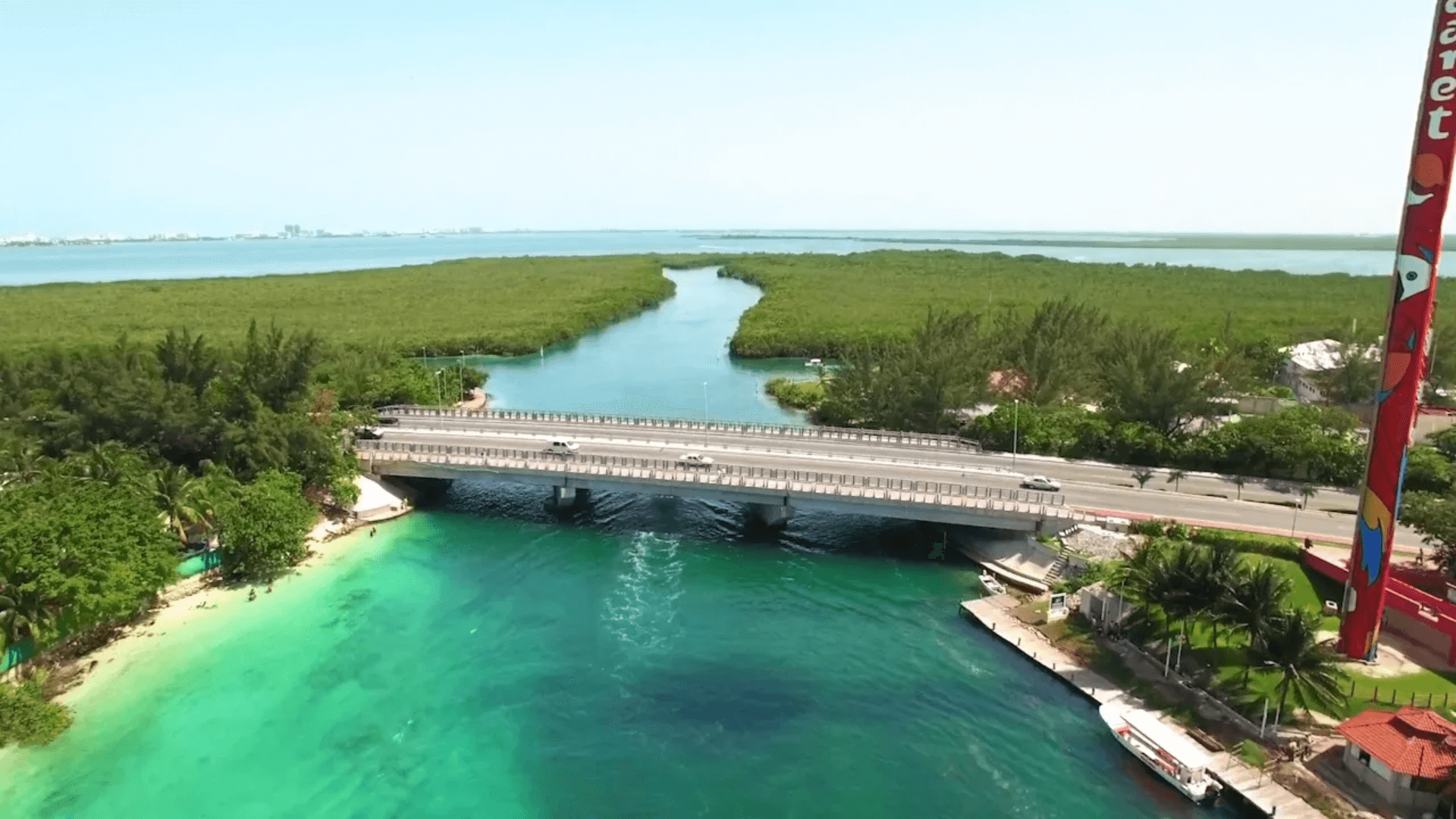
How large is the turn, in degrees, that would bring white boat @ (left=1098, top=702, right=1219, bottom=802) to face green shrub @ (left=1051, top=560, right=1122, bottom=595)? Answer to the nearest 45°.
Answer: approximately 45° to its right

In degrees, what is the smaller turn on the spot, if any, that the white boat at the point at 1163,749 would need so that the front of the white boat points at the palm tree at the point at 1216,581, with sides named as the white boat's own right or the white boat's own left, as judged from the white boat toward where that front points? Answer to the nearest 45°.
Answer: approximately 45° to the white boat's own right

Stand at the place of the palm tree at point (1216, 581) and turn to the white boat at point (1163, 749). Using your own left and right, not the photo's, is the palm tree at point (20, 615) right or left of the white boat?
right

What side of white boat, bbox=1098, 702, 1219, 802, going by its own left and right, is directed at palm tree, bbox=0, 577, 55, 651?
left

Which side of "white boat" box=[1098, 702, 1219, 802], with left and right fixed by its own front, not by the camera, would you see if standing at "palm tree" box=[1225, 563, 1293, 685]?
right

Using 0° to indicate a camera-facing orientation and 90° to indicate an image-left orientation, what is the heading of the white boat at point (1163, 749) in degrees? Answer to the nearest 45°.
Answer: approximately 135°

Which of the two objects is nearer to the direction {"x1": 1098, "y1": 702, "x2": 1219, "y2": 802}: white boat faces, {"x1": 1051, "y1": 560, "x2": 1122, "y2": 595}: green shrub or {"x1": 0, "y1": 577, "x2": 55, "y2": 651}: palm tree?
the green shrub

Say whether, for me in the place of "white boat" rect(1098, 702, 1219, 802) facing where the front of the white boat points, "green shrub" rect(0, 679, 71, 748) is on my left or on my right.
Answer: on my left

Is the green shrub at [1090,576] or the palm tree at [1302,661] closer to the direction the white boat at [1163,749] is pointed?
the green shrub

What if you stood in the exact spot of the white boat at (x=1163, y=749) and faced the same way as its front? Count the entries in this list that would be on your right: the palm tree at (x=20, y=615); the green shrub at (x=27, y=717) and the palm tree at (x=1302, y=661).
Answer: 1

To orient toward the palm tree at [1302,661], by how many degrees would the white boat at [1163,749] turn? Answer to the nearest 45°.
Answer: approximately 90° to its right

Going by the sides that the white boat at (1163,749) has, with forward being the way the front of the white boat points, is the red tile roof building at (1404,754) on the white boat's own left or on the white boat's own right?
on the white boat's own right

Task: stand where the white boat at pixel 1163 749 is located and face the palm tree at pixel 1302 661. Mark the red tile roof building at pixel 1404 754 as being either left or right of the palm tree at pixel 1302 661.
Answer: right
